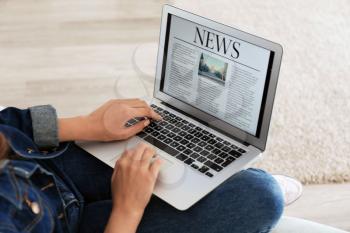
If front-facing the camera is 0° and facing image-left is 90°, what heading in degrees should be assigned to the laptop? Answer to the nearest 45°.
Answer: approximately 45°
